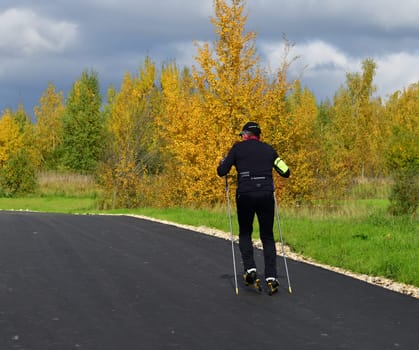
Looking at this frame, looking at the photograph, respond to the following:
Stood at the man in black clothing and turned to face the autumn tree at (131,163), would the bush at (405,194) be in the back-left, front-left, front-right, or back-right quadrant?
front-right

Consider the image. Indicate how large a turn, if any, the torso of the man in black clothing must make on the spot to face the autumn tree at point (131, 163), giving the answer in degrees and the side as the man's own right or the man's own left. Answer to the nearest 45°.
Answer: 0° — they already face it

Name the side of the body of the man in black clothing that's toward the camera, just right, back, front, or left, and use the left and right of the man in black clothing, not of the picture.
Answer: back

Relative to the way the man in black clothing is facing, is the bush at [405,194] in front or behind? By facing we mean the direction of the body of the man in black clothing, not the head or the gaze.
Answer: in front

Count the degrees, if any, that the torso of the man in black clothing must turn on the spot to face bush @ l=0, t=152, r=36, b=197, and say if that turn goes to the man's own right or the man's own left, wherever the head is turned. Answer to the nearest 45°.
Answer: approximately 45° to the man's own left

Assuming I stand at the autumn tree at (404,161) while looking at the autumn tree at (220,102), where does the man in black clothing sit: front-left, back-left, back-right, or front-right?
front-left

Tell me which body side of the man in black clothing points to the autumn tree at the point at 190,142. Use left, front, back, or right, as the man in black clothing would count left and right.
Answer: front

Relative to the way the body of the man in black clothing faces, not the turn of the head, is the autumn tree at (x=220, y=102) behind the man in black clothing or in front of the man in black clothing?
in front

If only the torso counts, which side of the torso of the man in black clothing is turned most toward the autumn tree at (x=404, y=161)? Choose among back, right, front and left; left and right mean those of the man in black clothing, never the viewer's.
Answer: front
